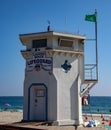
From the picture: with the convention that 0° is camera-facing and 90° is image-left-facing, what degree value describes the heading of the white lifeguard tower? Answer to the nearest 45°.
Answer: approximately 45°
